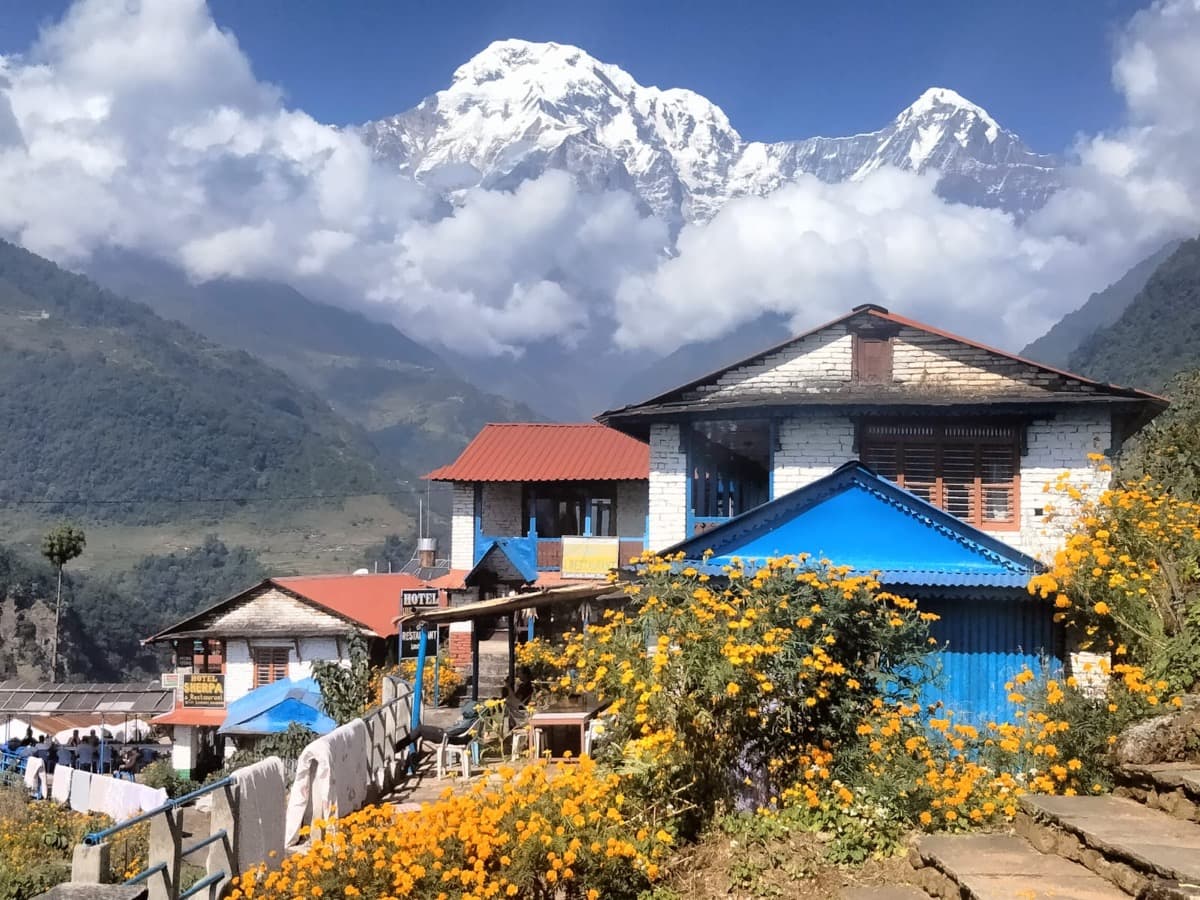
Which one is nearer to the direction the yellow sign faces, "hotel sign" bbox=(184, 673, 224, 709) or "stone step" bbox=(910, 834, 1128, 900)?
the stone step

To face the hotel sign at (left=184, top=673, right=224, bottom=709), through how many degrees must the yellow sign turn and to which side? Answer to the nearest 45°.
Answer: approximately 135° to its right

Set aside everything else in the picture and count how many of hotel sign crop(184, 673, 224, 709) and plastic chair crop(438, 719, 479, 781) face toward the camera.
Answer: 1

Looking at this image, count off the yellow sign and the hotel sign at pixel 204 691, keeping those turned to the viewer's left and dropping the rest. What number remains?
0

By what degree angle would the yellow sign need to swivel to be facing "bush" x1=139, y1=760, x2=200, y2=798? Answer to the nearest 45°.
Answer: approximately 90° to its right

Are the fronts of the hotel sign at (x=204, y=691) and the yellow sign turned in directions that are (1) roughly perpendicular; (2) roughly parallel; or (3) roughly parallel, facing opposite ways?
roughly parallel

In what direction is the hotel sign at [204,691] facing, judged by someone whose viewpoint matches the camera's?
facing the viewer

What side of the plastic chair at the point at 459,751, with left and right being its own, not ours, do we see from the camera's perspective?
left

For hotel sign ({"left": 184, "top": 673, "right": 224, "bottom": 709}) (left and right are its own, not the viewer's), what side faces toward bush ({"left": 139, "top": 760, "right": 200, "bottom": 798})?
front

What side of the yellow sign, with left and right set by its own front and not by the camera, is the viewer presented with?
front

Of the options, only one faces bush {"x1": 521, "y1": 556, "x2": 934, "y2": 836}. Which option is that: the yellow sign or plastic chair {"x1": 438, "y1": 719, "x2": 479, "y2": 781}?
the yellow sign
